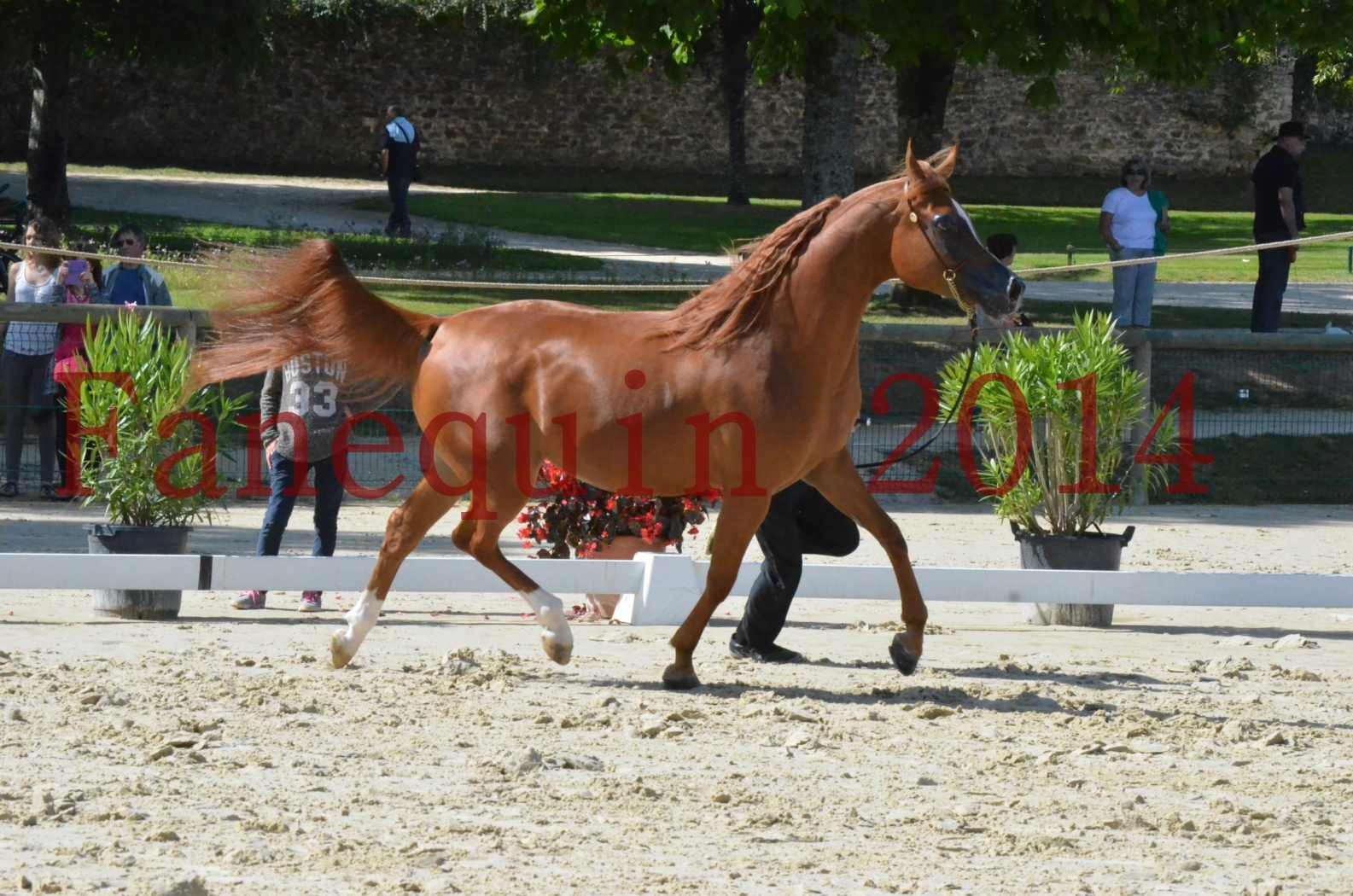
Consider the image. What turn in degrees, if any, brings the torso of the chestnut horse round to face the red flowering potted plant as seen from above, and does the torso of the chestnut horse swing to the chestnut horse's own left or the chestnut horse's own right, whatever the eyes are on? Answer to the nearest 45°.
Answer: approximately 90° to the chestnut horse's own left

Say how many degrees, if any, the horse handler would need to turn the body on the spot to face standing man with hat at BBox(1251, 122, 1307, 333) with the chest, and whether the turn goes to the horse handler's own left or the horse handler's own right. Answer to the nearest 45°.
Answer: approximately 45° to the horse handler's own left

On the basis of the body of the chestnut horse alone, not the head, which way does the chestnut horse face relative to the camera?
to the viewer's right

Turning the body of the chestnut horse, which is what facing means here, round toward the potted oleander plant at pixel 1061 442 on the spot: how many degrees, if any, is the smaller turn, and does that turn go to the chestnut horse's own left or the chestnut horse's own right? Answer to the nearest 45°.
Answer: approximately 45° to the chestnut horse's own left

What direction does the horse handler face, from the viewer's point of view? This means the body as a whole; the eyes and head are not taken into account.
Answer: to the viewer's right

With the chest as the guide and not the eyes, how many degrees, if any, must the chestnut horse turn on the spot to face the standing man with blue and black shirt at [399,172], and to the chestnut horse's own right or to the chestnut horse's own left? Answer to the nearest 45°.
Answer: approximately 90° to the chestnut horse's own left
